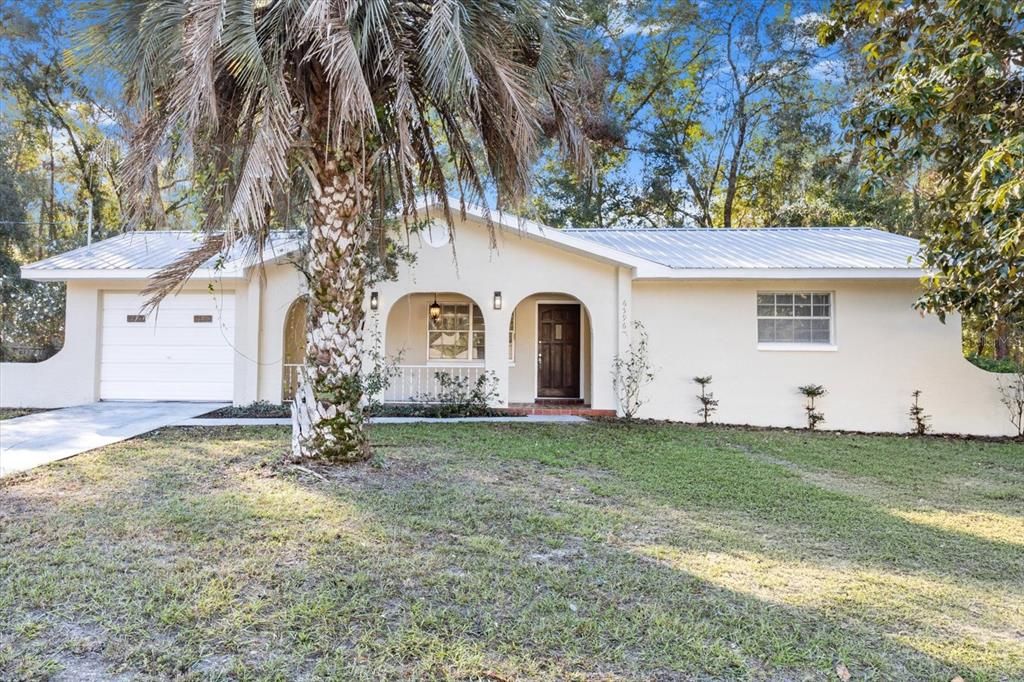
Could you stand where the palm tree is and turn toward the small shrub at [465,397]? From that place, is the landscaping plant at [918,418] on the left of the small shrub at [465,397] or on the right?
right

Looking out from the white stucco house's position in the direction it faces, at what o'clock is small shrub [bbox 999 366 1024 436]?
The small shrub is roughly at 9 o'clock from the white stucco house.

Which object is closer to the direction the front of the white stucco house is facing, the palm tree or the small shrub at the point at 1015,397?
the palm tree

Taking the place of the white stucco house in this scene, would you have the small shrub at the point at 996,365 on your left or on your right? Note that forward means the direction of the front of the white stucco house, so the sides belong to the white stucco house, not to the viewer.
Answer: on your left

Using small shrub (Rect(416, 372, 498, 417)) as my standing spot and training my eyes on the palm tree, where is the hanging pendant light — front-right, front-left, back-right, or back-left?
back-right

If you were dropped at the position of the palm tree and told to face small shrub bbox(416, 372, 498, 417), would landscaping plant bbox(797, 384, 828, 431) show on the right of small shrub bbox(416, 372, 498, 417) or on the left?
right

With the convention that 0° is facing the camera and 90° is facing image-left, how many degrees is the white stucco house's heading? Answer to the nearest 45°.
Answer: approximately 0°

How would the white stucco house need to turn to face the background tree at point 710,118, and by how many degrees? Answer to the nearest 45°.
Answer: approximately 135° to its left
